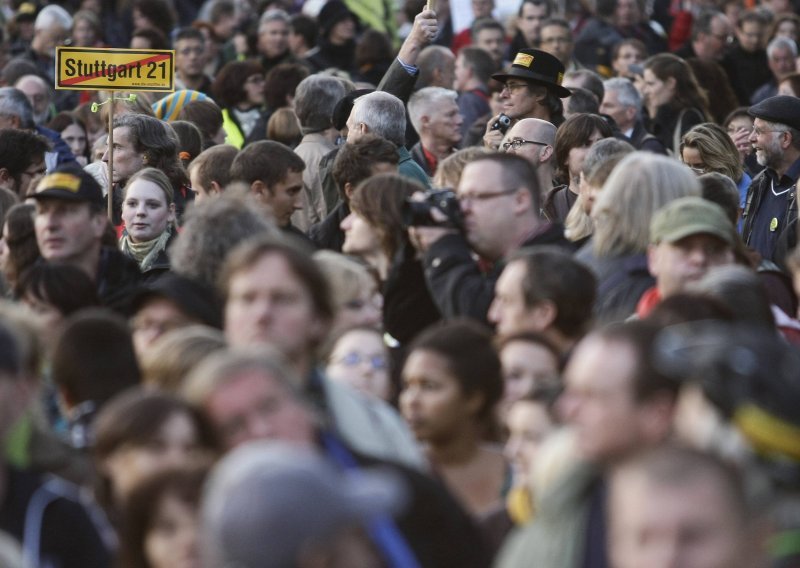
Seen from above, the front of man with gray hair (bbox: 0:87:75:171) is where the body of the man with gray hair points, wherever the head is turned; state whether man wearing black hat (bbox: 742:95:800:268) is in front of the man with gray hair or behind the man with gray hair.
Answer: behind

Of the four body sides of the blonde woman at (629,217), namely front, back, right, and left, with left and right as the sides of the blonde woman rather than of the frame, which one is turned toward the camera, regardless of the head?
back

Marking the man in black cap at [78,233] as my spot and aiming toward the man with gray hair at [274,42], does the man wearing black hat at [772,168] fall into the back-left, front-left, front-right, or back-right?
front-right

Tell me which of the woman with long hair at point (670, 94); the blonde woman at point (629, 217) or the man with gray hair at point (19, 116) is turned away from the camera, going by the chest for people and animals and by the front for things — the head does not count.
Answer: the blonde woman

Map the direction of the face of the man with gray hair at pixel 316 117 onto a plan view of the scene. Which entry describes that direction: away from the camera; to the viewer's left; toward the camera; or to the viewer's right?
away from the camera

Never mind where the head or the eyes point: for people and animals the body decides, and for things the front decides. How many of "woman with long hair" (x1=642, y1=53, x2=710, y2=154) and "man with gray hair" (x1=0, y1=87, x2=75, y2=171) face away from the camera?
0

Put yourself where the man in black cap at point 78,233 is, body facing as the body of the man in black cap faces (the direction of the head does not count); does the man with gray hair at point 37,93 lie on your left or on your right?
on your right

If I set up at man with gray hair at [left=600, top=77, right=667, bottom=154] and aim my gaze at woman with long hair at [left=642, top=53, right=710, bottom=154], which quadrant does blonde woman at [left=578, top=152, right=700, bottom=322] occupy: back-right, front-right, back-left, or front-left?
back-right

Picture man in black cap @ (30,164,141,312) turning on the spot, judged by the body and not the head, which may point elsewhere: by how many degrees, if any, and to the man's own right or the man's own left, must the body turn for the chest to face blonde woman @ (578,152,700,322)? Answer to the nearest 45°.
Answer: approximately 90° to the man's own left

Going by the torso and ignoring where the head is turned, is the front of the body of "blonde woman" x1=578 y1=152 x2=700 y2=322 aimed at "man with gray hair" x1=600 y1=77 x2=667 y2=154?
yes
